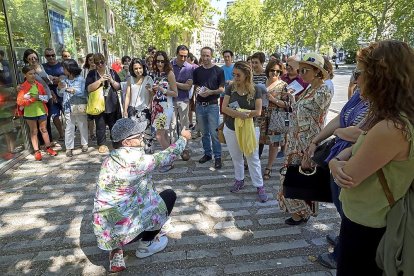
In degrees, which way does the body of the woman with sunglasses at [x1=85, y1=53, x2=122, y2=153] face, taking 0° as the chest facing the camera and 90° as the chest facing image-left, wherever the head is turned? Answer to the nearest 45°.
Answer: approximately 0°

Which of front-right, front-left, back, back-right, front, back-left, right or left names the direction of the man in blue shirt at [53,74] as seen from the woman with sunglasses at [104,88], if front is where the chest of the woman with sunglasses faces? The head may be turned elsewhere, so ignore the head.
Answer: back-right

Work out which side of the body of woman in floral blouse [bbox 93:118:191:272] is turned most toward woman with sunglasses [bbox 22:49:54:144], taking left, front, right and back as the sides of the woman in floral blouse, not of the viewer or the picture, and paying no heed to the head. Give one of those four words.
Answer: left

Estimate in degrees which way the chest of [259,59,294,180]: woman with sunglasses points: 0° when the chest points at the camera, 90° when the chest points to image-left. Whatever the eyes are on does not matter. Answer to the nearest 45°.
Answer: approximately 0°

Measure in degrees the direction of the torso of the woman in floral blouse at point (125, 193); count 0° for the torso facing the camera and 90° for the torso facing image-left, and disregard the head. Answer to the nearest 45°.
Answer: approximately 225°

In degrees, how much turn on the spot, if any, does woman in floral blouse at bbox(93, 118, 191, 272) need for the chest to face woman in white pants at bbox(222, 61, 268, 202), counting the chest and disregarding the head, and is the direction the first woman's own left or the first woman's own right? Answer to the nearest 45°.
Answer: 0° — they already face them

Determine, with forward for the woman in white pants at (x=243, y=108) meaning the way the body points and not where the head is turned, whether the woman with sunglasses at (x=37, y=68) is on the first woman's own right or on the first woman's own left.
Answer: on the first woman's own right

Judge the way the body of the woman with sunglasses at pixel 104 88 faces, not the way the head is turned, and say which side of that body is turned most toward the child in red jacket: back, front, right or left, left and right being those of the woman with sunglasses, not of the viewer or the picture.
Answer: right

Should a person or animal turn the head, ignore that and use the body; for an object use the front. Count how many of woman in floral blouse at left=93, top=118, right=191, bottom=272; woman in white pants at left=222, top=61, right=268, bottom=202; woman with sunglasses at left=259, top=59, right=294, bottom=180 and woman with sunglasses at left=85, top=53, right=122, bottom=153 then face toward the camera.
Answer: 3
